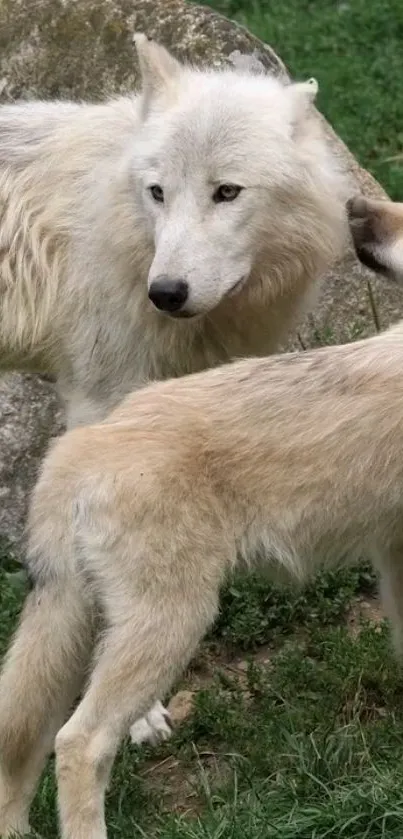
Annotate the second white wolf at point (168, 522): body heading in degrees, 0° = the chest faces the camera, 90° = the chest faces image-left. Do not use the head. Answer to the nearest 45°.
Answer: approximately 270°

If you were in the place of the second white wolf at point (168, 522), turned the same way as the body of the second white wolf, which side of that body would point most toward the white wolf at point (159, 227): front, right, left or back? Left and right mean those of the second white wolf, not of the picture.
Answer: left

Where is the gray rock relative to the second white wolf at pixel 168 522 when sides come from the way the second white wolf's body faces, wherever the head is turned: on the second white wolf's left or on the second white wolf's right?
on the second white wolf's left
